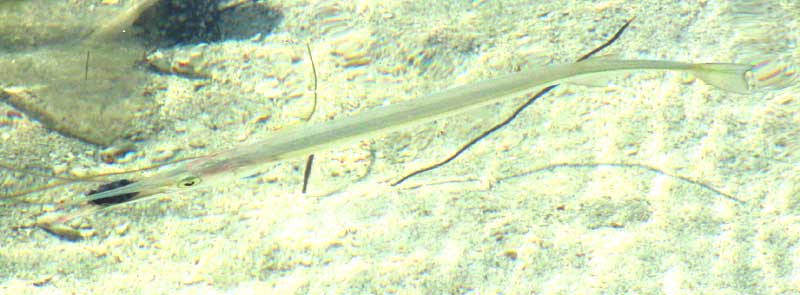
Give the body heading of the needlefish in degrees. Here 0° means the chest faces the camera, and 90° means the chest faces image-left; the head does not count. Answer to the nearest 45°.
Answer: approximately 90°
